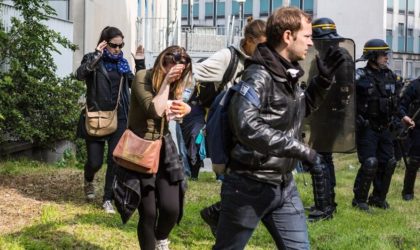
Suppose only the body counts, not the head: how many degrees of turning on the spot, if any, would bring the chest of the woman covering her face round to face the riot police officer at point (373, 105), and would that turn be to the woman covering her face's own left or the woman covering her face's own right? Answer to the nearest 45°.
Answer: approximately 90° to the woman covering her face's own left

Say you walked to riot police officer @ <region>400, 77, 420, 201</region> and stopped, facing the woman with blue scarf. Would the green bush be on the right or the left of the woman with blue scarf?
right

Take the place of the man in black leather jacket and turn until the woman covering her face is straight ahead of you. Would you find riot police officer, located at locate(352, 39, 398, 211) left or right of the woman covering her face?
right

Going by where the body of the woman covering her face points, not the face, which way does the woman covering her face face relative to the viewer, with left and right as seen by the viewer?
facing the viewer and to the right of the viewer

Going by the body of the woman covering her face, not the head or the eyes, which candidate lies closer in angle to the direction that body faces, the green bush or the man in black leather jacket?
the man in black leather jacket

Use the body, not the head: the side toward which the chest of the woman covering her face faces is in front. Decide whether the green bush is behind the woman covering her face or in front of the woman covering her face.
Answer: behind

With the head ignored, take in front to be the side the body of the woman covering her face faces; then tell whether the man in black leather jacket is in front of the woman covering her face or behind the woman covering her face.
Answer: in front

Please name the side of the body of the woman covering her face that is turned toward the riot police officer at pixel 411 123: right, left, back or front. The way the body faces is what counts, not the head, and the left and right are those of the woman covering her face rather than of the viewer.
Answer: left
